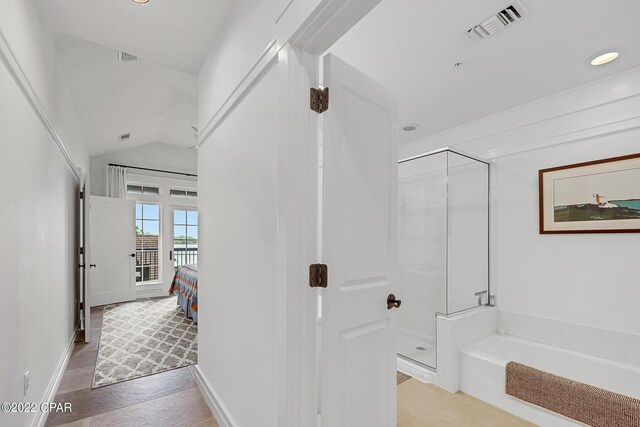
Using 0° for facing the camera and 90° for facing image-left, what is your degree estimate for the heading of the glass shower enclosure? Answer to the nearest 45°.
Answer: approximately 45°

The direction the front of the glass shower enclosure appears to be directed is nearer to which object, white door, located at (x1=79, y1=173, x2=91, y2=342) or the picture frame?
the white door

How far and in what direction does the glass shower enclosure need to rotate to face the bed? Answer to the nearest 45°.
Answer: approximately 45° to its right

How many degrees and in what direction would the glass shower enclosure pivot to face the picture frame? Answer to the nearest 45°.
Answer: approximately 135° to its left

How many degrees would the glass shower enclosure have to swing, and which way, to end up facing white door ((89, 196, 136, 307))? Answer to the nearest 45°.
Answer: approximately 45° to its right

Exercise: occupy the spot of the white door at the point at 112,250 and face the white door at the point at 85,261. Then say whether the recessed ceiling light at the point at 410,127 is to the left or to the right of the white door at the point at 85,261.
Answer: left

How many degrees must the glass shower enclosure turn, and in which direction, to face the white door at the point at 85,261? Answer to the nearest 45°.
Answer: approximately 45° to its right

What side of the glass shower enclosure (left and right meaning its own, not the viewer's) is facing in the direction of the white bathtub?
left
